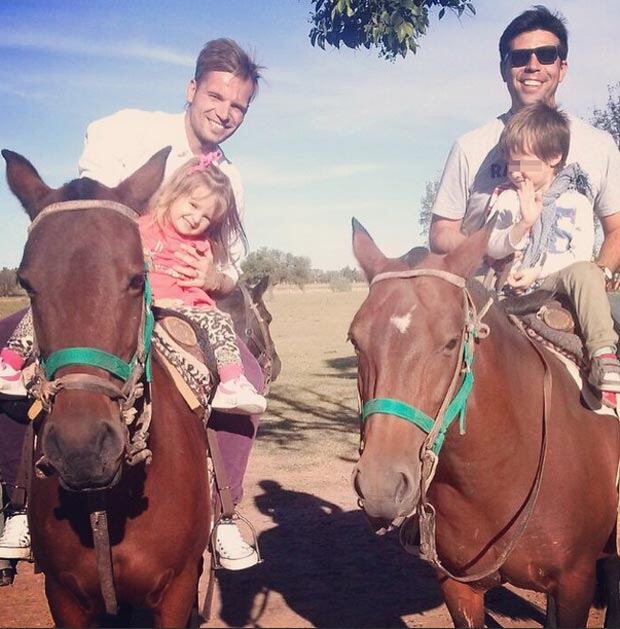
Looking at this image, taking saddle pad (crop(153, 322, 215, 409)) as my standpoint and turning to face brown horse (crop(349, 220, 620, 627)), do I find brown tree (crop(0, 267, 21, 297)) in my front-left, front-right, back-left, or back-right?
back-left

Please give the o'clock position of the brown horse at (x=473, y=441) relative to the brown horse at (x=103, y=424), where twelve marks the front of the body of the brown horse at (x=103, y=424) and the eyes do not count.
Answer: the brown horse at (x=473, y=441) is roughly at 9 o'clock from the brown horse at (x=103, y=424).

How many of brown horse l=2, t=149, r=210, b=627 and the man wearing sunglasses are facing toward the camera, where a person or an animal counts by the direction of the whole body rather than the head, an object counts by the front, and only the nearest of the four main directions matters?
2

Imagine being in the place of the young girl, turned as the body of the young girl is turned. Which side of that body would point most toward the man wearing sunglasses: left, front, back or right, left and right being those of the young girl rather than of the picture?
left

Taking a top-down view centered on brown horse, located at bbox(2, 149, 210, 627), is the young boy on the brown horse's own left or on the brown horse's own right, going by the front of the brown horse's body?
on the brown horse's own left

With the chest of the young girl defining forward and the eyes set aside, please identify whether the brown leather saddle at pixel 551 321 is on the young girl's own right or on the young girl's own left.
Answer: on the young girl's own left
